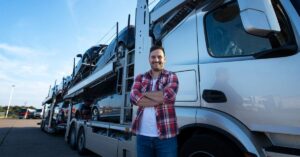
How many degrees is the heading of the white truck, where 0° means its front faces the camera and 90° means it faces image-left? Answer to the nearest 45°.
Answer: approximately 315°

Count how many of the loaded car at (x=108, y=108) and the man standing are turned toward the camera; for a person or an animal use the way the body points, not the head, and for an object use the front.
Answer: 1

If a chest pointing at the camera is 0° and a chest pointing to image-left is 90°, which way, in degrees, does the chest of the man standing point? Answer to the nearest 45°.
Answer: approximately 0°
